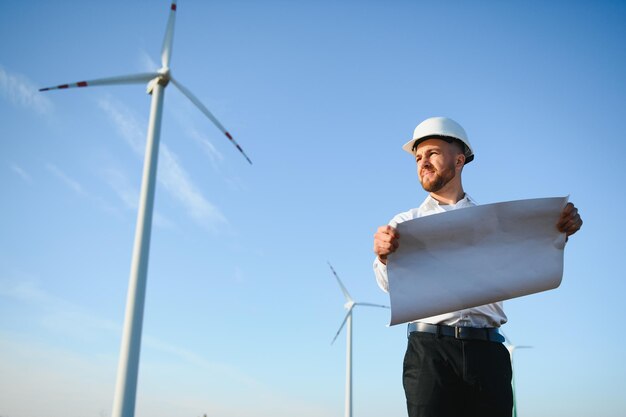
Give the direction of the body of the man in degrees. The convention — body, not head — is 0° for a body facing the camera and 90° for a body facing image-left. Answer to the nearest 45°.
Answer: approximately 0°
